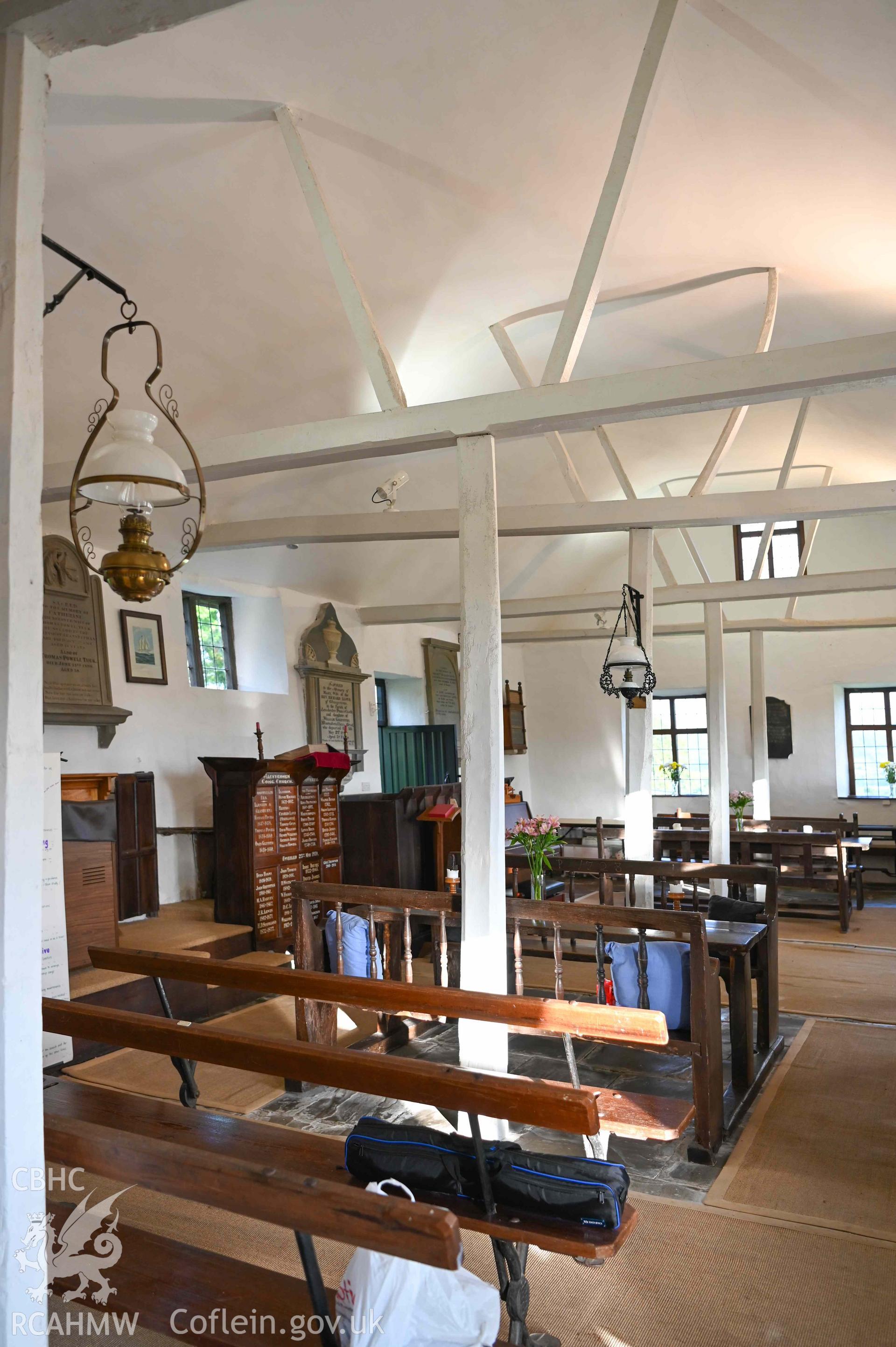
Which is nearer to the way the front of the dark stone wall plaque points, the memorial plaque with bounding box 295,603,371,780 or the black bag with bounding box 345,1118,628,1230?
the black bag

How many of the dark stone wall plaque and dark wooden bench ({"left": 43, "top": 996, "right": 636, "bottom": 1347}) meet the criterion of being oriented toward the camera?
1

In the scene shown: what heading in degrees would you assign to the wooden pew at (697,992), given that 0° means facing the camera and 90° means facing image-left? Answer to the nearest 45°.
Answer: approximately 225°

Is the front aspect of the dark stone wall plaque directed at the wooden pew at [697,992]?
yes

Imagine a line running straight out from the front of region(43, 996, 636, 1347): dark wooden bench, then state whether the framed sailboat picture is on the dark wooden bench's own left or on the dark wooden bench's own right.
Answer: on the dark wooden bench's own left

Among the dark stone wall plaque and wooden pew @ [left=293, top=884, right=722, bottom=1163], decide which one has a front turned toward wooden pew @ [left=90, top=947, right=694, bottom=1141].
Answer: the dark stone wall plaque

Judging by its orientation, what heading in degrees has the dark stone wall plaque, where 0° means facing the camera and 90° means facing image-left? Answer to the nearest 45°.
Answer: approximately 0°

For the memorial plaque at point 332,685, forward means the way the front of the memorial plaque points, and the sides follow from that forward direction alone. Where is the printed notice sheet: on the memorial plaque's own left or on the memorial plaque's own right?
on the memorial plaque's own right
